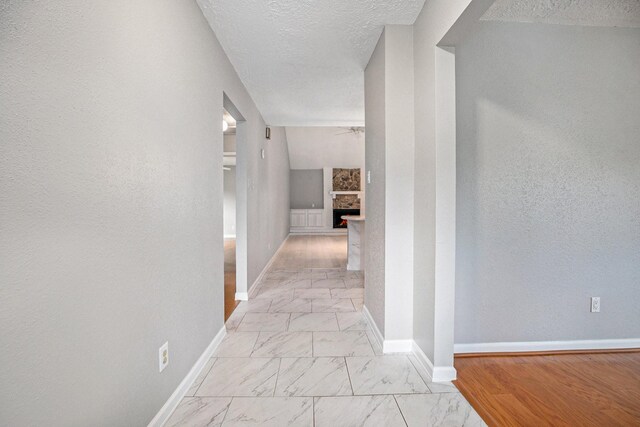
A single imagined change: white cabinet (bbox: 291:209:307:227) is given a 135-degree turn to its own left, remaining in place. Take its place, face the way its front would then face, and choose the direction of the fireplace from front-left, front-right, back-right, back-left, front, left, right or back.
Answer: front-right

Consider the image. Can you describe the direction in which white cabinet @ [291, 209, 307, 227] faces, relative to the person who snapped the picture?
facing the viewer

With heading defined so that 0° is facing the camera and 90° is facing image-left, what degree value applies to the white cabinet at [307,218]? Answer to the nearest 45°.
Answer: approximately 0°

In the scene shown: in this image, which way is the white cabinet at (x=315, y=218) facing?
toward the camera

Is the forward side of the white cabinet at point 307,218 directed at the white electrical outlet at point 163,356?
yes

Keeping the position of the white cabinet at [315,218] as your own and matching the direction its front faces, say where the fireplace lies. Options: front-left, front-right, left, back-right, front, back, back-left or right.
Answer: left

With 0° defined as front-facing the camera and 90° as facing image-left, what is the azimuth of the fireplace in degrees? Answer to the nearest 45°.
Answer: approximately 0°
